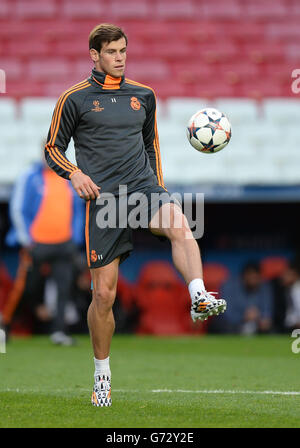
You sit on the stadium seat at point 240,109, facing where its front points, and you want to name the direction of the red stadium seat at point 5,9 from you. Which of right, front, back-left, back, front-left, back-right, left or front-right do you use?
back-right

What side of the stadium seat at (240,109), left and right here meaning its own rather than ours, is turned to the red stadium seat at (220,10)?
back

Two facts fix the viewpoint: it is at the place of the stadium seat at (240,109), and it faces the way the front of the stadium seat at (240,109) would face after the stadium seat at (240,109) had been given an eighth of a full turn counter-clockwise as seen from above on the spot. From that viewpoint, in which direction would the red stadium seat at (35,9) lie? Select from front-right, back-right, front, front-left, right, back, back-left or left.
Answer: back

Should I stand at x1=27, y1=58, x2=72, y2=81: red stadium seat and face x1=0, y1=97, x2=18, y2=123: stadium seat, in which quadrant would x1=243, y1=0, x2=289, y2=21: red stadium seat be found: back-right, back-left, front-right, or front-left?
back-left

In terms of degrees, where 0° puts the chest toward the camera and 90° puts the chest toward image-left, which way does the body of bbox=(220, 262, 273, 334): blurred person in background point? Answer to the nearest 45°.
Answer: approximately 0°

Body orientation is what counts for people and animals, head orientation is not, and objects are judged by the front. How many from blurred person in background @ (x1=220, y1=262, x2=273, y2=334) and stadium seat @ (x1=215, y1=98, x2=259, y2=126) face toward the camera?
2

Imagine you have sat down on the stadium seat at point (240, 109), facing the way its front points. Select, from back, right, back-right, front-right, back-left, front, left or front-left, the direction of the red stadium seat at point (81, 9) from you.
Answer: back-right

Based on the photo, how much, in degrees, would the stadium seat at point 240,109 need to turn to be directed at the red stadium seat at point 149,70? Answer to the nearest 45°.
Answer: approximately 135° to its right

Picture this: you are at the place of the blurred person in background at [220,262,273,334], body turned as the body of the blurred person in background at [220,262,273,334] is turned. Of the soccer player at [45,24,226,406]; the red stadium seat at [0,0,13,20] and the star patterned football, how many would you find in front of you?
2

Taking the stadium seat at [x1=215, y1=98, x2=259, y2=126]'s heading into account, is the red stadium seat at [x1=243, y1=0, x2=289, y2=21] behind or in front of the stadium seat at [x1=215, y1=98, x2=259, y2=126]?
behind

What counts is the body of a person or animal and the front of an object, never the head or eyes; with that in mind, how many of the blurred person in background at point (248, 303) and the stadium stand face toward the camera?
2

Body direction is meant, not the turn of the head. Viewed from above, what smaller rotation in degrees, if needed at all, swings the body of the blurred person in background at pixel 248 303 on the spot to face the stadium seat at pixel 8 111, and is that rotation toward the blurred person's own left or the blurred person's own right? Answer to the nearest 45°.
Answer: approximately 90° to the blurred person's own right
